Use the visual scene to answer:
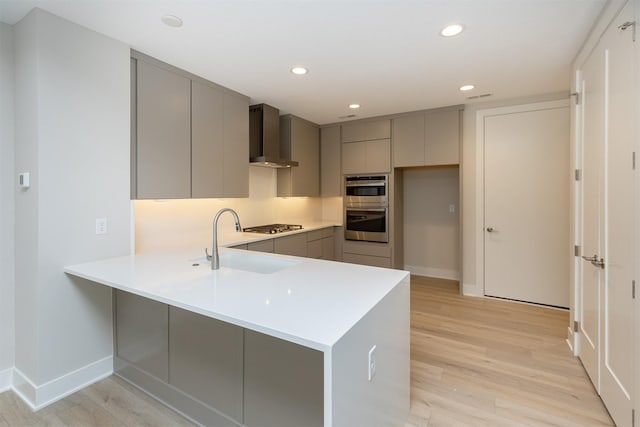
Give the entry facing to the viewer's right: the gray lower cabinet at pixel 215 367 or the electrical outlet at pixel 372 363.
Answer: the electrical outlet

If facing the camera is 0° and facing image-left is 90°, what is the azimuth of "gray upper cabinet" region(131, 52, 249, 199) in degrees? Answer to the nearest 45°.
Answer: approximately 315°

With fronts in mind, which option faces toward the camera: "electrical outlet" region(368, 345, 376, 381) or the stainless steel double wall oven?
the stainless steel double wall oven

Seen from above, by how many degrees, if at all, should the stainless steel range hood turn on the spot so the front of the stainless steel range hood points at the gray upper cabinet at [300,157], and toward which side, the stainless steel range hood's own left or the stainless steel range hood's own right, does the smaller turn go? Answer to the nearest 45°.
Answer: approximately 90° to the stainless steel range hood's own left

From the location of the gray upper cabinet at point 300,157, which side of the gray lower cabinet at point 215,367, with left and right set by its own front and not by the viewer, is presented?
back

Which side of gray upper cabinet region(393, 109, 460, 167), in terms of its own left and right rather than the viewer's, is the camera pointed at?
front

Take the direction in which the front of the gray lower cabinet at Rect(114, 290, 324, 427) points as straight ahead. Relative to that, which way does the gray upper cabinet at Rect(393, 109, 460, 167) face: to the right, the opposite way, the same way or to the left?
the same way

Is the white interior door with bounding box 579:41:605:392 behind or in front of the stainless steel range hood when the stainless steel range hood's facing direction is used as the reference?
in front

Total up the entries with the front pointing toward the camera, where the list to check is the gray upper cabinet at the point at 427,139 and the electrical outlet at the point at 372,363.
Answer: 1

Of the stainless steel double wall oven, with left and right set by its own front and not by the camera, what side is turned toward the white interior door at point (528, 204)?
left

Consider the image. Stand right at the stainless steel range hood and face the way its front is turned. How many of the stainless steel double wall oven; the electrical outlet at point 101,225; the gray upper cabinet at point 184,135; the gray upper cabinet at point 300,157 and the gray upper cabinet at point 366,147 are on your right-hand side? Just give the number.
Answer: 2

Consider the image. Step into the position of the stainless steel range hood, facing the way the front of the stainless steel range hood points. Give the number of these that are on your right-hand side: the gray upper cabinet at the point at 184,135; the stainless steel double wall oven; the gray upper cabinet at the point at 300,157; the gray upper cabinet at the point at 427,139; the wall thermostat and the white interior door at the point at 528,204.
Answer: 2

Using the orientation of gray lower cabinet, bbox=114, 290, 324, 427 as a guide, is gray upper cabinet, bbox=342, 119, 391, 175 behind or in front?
behind

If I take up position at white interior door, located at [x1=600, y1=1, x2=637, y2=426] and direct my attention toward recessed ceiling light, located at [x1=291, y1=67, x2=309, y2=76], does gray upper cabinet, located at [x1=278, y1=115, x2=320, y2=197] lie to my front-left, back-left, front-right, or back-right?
front-right

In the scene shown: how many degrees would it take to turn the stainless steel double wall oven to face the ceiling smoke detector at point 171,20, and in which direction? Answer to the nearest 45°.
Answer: approximately 45° to its right

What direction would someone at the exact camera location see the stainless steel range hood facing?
facing the viewer and to the right of the viewer
